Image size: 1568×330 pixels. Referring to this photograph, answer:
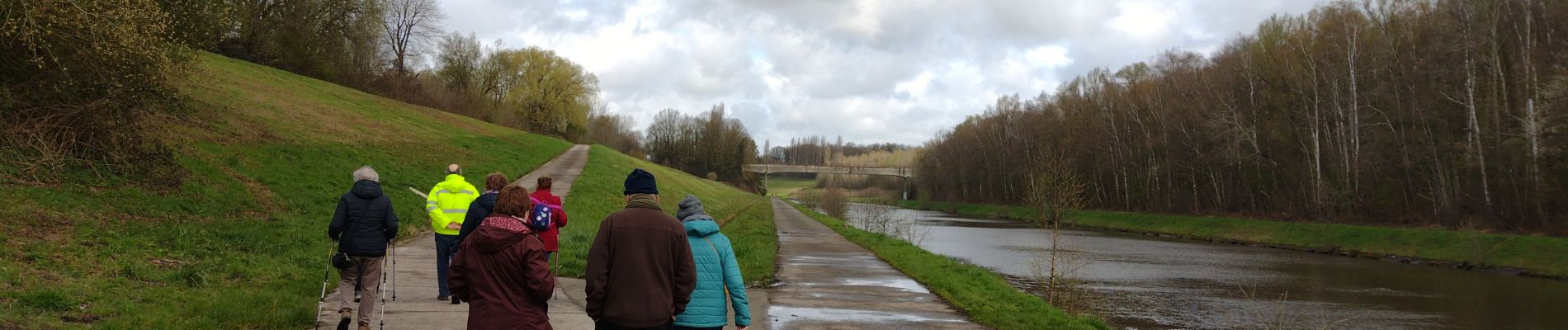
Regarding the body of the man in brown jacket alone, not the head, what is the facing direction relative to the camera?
away from the camera

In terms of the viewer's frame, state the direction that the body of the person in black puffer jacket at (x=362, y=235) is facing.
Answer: away from the camera

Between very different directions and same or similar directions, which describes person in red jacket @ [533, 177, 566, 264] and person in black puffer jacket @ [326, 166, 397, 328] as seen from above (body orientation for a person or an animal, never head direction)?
same or similar directions

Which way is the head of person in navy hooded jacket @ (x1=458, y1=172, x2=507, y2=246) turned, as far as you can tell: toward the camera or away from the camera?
away from the camera

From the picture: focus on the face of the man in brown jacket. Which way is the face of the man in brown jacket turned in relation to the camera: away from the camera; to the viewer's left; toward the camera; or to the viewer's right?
away from the camera

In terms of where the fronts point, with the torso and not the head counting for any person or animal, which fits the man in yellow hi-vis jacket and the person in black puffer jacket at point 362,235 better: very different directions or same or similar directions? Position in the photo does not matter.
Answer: same or similar directions

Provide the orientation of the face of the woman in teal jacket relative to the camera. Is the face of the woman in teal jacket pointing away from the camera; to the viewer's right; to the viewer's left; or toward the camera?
away from the camera

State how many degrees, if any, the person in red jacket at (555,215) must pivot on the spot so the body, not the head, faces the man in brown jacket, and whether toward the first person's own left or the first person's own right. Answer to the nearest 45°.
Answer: approximately 180°

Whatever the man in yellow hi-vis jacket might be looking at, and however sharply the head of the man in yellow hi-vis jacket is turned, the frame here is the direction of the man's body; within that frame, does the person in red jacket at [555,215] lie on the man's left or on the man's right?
on the man's right

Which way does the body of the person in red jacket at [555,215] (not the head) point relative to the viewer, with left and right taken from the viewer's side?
facing away from the viewer

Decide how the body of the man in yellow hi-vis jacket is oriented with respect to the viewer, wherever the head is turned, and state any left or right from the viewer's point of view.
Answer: facing away from the viewer

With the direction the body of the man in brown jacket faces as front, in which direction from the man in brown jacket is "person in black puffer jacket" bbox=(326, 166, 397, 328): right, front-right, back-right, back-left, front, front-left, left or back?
front-left

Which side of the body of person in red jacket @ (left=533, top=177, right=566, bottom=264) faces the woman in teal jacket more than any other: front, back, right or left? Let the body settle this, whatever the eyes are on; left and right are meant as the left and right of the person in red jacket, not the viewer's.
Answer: back

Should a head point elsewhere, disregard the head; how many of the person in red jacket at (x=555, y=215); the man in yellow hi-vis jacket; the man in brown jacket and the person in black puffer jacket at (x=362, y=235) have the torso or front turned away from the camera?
4
